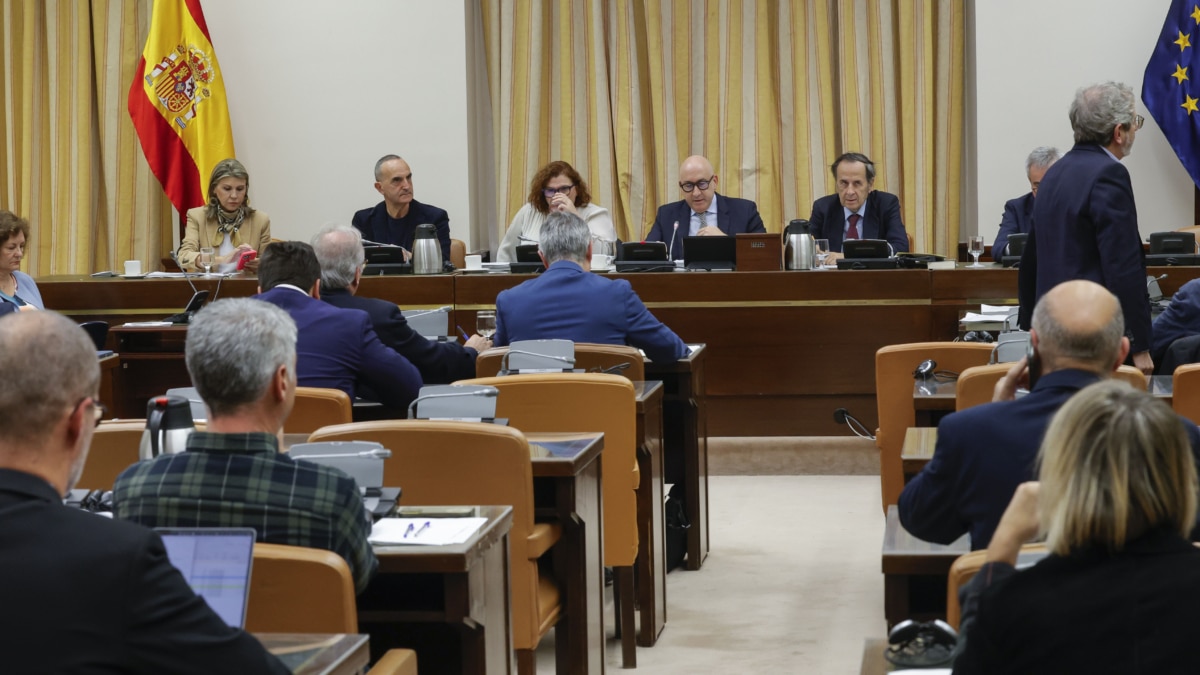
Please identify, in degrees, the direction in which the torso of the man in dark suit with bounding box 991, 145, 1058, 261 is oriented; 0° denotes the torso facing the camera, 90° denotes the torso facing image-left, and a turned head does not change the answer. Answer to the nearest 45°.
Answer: approximately 0°

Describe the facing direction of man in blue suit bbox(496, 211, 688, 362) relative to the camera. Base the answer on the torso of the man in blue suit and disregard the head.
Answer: away from the camera

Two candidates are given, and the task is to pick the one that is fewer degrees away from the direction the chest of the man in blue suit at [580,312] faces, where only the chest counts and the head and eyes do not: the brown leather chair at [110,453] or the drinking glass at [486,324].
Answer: the drinking glass

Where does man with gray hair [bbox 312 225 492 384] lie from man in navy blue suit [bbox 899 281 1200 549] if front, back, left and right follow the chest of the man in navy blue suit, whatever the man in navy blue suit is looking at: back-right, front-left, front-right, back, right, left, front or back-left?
front-left

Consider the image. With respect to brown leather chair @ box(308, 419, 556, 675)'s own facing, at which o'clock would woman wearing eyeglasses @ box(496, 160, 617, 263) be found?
The woman wearing eyeglasses is roughly at 11 o'clock from the brown leather chair.

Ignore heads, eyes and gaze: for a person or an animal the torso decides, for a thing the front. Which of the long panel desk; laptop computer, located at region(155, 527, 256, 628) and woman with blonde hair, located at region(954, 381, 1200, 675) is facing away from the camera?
the woman with blonde hair

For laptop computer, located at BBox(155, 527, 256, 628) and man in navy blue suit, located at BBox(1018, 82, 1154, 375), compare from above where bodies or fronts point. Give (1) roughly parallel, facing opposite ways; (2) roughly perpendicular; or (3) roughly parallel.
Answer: roughly perpendicular

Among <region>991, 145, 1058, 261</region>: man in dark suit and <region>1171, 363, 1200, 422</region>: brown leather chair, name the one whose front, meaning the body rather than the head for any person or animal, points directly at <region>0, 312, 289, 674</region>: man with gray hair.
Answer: the man in dark suit

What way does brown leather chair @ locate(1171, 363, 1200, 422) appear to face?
away from the camera

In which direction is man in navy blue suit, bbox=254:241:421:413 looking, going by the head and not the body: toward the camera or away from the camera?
away from the camera

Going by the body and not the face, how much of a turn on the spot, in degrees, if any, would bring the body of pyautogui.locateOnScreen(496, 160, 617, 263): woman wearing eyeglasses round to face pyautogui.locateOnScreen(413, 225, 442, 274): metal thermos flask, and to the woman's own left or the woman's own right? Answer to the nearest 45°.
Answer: approximately 45° to the woman's own right

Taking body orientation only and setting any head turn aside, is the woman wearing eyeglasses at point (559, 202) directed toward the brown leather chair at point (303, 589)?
yes

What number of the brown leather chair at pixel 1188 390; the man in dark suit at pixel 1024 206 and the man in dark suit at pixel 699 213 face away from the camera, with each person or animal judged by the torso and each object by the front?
1

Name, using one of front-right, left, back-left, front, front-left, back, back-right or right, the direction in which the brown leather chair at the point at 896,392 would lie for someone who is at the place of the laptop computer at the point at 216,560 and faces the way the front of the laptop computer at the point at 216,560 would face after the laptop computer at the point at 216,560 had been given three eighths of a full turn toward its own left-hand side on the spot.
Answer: front

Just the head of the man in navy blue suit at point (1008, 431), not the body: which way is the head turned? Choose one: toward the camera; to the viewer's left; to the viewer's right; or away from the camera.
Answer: away from the camera
